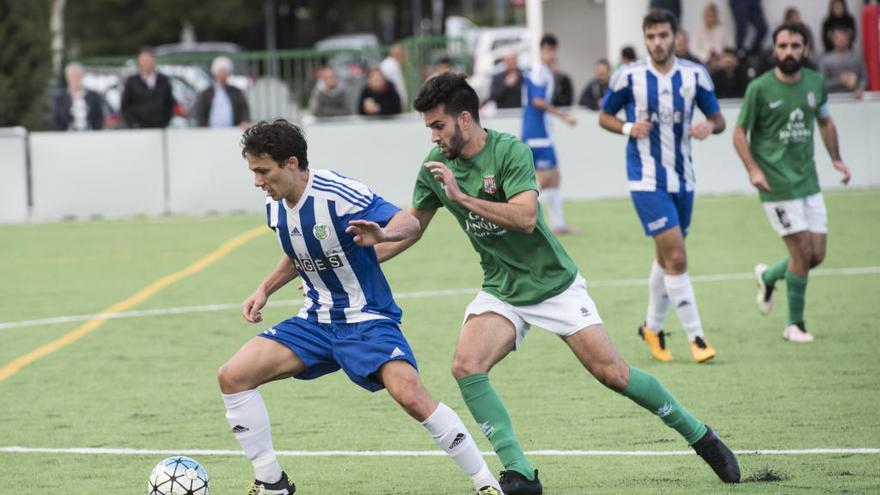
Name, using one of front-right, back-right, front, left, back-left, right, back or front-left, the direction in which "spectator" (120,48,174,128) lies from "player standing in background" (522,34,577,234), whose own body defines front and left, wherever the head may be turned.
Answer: back-left

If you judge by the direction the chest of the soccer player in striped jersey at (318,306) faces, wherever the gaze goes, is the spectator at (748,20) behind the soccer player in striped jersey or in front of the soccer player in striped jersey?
behind

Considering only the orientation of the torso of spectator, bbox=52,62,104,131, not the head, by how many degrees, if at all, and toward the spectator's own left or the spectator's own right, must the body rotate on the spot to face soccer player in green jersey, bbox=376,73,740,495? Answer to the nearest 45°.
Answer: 0° — they already face them

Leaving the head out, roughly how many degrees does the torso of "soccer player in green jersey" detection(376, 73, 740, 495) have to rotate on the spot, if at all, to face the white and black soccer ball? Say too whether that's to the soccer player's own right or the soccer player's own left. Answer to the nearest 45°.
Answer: approximately 45° to the soccer player's own right

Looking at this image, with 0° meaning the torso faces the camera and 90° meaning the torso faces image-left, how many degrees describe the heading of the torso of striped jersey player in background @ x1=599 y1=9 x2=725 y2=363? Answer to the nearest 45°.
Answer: approximately 0°

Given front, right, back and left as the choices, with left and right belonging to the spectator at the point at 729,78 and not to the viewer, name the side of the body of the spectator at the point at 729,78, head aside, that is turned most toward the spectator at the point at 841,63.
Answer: left

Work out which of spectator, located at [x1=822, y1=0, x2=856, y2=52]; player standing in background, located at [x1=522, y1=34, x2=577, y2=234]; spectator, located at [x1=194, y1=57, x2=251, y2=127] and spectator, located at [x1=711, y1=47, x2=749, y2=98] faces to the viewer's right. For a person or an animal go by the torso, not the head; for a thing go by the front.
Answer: the player standing in background
